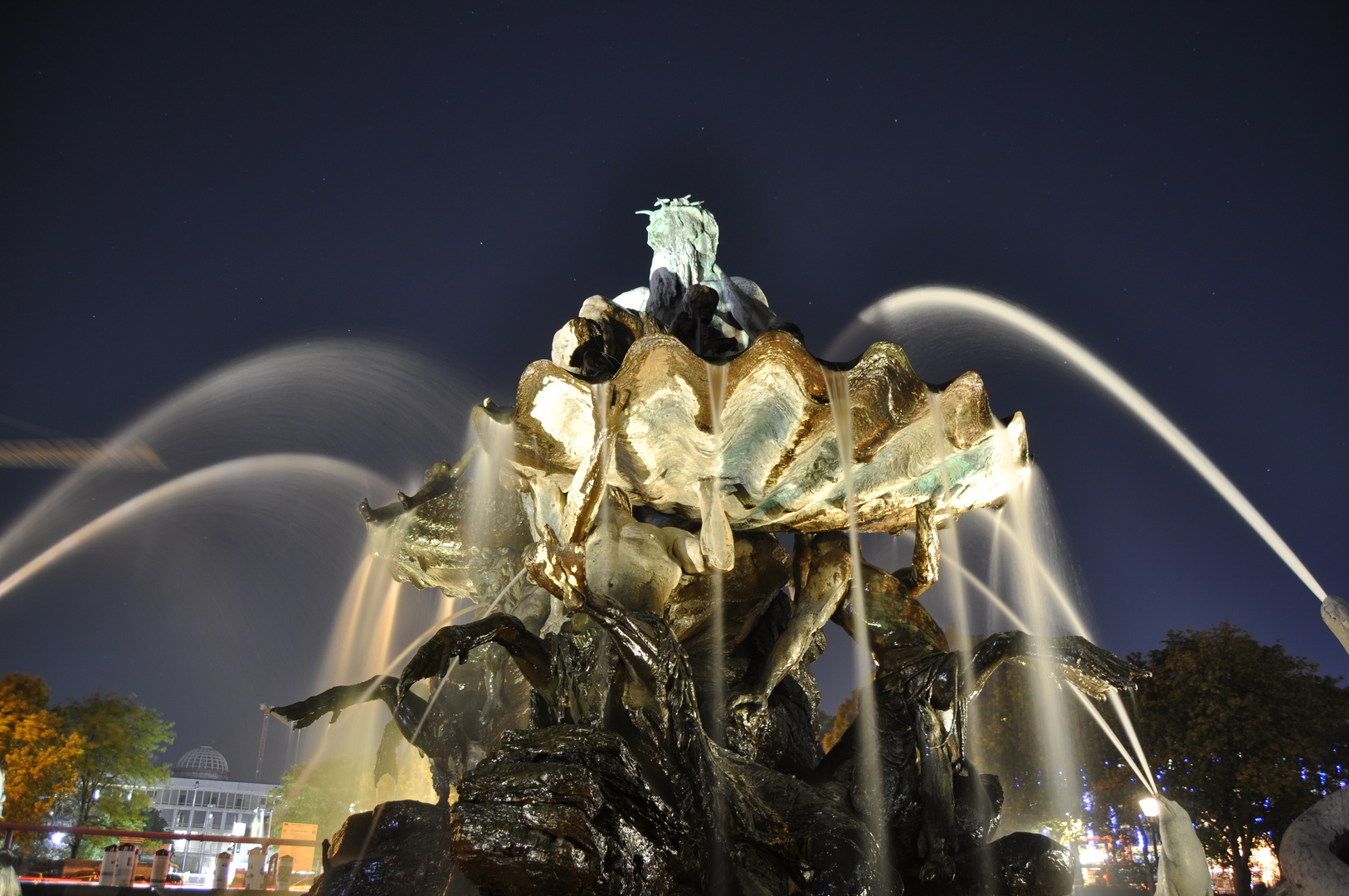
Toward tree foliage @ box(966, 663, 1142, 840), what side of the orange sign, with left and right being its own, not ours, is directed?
left

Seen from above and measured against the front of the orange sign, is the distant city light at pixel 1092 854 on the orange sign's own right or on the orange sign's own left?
on the orange sign's own left

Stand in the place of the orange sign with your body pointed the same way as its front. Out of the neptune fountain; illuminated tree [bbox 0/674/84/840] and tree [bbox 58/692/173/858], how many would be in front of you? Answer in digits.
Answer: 1

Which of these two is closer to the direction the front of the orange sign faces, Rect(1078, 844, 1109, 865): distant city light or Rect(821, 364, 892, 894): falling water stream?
the falling water stream

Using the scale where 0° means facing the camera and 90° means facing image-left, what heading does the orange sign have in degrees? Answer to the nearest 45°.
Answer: approximately 0°

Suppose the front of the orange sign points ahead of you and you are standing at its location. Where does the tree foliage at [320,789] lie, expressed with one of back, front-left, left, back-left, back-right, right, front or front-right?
back

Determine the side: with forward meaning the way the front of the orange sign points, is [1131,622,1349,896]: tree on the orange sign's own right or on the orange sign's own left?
on the orange sign's own left

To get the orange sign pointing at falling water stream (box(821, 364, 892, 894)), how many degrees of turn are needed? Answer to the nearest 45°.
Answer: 0° — it already faces it

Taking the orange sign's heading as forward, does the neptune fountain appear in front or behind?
in front
